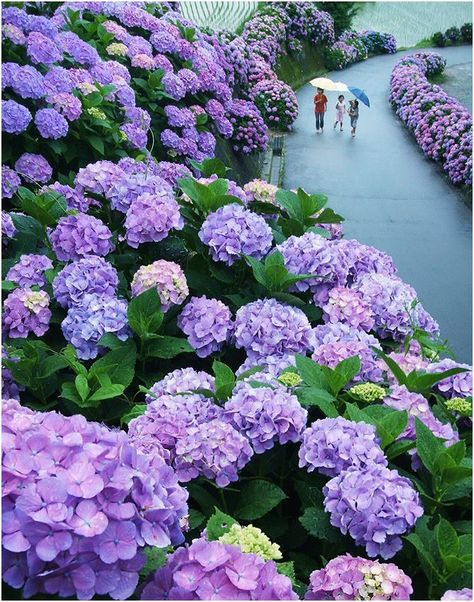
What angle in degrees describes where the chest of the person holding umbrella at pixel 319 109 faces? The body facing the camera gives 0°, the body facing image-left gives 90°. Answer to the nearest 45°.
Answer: approximately 0°

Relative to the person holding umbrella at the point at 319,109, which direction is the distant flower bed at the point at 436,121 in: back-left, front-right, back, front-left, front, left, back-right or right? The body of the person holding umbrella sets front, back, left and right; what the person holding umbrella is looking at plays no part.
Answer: left

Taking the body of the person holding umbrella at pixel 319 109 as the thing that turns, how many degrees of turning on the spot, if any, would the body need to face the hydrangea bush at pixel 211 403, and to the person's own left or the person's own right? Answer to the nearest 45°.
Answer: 0° — they already face it

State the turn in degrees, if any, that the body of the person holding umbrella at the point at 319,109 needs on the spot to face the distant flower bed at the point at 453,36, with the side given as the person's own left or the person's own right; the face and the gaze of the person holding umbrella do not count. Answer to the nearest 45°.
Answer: approximately 180°
